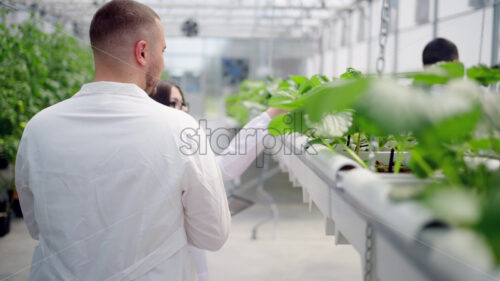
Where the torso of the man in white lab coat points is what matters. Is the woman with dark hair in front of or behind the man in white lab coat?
in front

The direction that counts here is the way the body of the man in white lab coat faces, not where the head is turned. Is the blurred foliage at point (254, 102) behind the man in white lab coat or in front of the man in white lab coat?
in front

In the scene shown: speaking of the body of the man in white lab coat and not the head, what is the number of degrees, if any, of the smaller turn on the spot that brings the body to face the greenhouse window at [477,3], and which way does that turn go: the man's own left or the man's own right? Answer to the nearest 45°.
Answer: approximately 45° to the man's own right

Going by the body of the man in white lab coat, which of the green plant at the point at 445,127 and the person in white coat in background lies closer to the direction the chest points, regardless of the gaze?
the person in white coat in background

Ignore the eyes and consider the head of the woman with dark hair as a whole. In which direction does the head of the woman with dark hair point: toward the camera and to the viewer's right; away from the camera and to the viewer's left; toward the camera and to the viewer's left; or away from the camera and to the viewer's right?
toward the camera and to the viewer's right

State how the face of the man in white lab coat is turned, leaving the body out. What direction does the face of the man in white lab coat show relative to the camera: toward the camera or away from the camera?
away from the camera

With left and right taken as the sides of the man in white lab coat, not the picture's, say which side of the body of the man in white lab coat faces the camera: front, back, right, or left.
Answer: back
